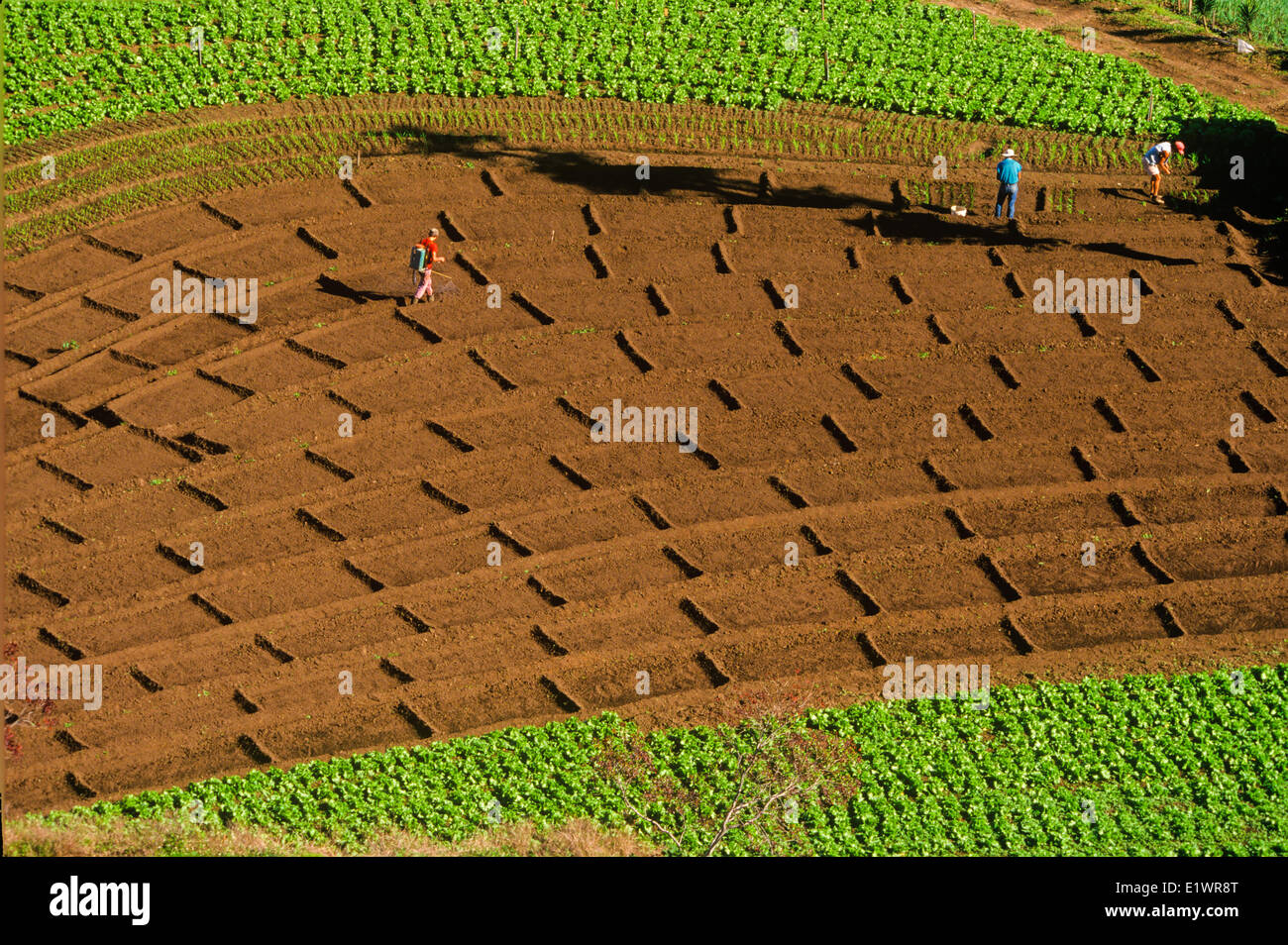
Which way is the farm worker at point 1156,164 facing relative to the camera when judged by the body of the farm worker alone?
to the viewer's right

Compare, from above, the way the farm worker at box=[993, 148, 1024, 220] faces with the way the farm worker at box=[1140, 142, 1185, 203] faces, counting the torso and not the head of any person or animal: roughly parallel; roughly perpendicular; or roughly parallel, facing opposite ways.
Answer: roughly perpendicular

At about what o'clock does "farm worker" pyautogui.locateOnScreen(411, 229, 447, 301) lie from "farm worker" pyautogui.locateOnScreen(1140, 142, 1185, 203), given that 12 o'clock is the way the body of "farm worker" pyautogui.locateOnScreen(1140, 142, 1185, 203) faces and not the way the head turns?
"farm worker" pyautogui.locateOnScreen(411, 229, 447, 301) is roughly at 5 o'clock from "farm worker" pyautogui.locateOnScreen(1140, 142, 1185, 203).
